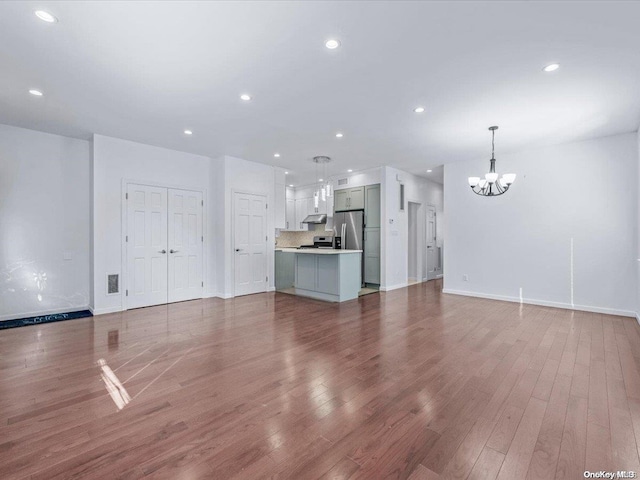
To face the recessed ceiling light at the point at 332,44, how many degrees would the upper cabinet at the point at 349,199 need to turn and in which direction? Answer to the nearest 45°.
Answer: approximately 45° to its left

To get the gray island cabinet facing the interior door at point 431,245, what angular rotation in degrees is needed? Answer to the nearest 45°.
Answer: approximately 180°

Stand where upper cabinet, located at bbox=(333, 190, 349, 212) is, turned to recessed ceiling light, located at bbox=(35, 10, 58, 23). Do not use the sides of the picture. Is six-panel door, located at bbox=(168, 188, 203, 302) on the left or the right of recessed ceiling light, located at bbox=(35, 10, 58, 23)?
right

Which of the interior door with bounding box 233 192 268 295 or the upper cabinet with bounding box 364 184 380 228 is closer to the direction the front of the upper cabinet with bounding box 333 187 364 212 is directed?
the interior door

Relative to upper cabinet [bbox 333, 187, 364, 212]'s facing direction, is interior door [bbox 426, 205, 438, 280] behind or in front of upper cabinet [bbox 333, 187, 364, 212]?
behind

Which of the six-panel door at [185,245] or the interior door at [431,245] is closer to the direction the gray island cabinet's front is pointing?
the six-panel door

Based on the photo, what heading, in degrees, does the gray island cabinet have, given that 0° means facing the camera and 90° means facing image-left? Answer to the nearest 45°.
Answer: approximately 45°

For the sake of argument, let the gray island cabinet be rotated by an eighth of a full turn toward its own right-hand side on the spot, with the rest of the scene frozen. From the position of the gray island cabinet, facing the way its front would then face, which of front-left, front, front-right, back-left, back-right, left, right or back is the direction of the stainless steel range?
right

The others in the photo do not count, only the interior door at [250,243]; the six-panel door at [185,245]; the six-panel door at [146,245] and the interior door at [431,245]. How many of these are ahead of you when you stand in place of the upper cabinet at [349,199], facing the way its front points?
3

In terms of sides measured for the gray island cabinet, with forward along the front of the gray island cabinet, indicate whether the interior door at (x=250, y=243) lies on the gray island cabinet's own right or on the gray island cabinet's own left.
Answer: on the gray island cabinet's own right

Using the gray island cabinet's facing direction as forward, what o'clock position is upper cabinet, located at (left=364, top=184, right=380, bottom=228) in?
The upper cabinet is roughly at 6 o'clock from the gray island cabinet.

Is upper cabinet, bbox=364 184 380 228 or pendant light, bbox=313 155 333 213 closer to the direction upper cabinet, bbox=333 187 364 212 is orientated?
the pendant light
